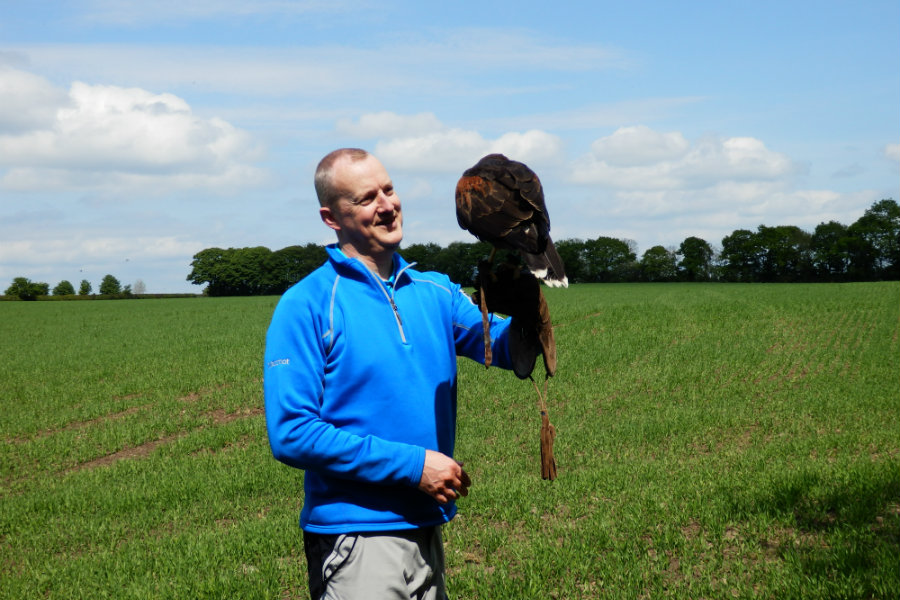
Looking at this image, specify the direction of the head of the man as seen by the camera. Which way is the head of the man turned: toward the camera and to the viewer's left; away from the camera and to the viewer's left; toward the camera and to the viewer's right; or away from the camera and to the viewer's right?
toward the camera and to the viewer's right

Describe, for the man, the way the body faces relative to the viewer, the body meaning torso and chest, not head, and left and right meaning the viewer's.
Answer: facing the viewer and to the right of the viewer
